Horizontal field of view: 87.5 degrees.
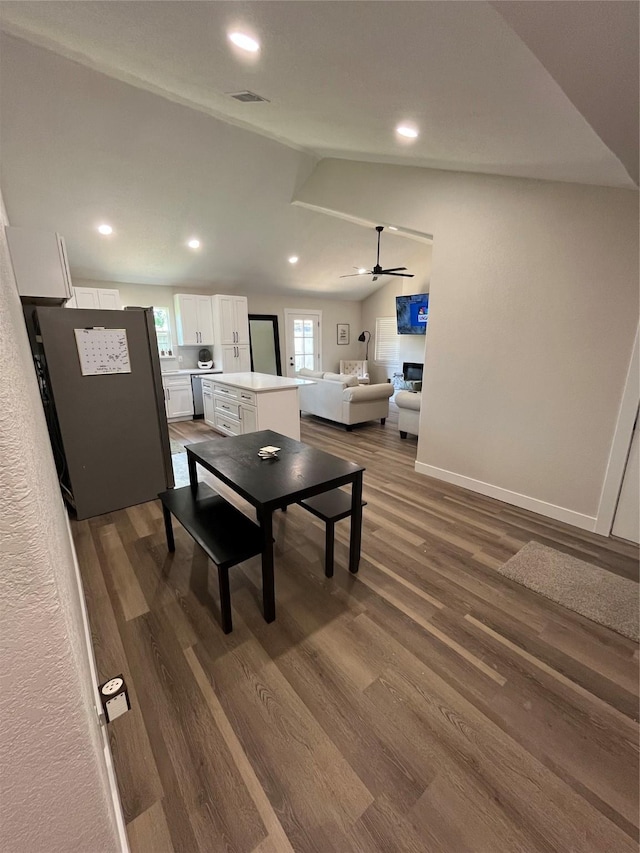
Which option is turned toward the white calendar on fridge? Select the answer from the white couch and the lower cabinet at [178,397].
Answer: the lower cabinet

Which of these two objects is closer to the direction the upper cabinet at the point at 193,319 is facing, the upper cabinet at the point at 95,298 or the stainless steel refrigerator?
the stainless steel refrigerator

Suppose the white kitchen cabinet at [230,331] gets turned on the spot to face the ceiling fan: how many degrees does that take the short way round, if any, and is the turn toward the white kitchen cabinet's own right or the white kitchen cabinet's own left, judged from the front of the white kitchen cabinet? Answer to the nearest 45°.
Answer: approximately 45° to the white kitchen cabinet's own left

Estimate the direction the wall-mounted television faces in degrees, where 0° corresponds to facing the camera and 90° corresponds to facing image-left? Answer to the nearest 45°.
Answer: approximately 45°

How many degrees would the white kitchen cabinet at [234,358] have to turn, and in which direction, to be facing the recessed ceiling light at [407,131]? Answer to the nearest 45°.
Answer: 0° — it already faces it
